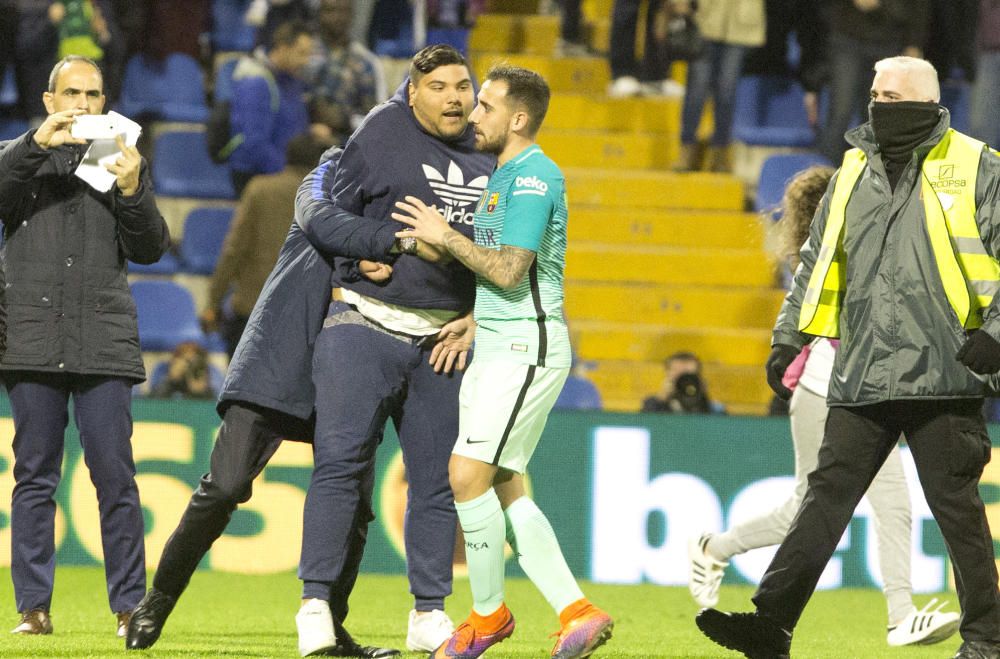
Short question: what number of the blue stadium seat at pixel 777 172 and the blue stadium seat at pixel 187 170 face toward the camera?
2

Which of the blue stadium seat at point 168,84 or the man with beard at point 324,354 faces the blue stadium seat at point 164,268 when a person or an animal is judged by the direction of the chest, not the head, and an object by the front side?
the blue stadium seat at point 168,84

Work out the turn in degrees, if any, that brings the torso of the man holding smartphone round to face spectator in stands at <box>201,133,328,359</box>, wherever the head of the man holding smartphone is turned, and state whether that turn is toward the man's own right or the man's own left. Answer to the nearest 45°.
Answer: approximately 180°

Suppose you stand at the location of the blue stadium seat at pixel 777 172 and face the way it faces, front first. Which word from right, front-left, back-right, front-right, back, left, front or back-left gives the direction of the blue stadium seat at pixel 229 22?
right

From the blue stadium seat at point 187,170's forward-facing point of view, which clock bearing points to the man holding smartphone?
The man holding smartphone is roughly at 12 o'clock from the blue stadium seat.

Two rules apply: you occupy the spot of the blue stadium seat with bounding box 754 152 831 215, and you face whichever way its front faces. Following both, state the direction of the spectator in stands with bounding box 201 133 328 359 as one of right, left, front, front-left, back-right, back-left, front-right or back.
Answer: front-right

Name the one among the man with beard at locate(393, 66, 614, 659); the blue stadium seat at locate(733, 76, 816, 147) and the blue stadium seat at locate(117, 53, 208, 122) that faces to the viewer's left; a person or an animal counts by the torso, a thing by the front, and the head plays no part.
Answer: the man with beard

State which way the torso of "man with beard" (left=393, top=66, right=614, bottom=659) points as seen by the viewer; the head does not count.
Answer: to the viewer's left
